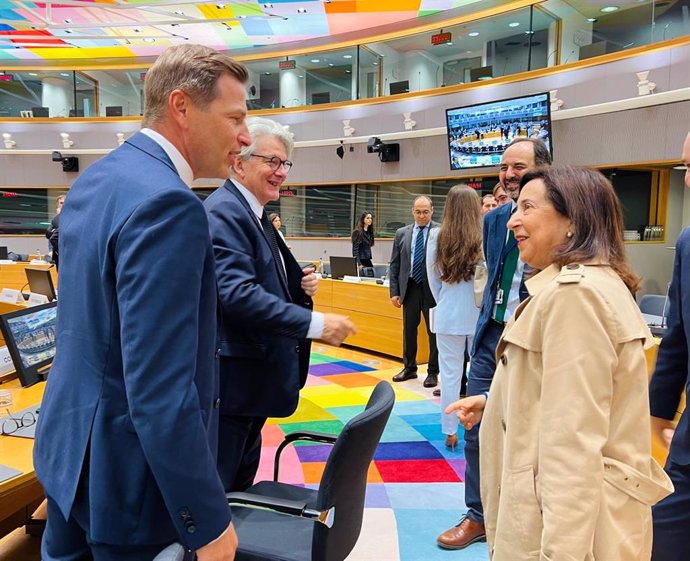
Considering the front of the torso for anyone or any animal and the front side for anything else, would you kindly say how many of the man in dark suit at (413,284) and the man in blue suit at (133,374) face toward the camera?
1

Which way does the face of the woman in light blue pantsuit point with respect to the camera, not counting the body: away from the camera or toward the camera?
away from the camera

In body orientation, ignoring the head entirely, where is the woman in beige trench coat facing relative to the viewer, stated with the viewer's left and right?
facing to the left of the viewer

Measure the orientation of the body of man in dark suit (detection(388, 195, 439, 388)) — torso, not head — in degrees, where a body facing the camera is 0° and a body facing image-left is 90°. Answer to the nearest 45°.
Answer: approximately 0°

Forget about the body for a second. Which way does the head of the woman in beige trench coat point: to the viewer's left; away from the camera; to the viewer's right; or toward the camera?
to the viewer's left

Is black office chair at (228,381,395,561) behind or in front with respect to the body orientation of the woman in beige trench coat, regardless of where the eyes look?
in front

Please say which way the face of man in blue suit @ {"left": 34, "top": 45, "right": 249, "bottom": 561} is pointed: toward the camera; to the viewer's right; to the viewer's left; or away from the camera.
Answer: to the viewer's right

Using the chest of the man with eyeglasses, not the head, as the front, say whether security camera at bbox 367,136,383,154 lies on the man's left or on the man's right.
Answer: on the man's left

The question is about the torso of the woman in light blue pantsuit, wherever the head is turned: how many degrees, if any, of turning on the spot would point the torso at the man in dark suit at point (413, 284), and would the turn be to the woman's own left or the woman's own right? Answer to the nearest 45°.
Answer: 0° — they already face them

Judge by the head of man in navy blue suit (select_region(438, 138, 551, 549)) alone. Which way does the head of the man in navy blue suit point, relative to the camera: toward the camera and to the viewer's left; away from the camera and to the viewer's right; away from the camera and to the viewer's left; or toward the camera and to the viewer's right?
toward the camera and to the viewer's left

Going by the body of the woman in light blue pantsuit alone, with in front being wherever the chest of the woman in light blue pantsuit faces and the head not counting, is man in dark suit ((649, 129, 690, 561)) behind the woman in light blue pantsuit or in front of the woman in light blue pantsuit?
behind

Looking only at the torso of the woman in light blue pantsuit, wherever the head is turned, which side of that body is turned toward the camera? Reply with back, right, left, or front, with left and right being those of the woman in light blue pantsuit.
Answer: back

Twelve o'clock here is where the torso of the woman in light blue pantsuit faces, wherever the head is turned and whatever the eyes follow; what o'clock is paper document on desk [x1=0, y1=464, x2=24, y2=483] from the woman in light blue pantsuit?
The paper document on desk is roughly at 7 o'clock from the woman in light blue pantsuit.

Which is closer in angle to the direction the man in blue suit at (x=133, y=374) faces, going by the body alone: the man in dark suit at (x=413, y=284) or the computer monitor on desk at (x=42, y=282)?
the man in dark suit
